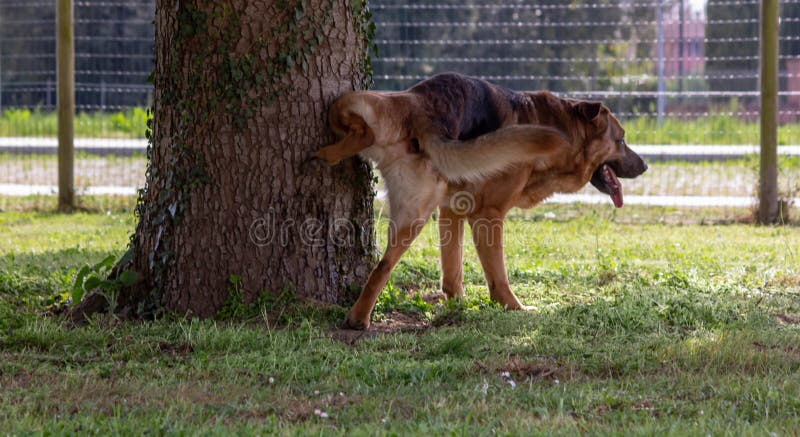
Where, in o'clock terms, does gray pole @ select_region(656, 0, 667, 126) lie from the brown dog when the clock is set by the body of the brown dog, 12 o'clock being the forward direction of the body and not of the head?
The gray pole is roughly at 11 o'clock from the brown dog.

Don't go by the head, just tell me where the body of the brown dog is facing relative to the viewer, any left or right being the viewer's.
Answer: facing away from the viewer and to the right of the viewer
